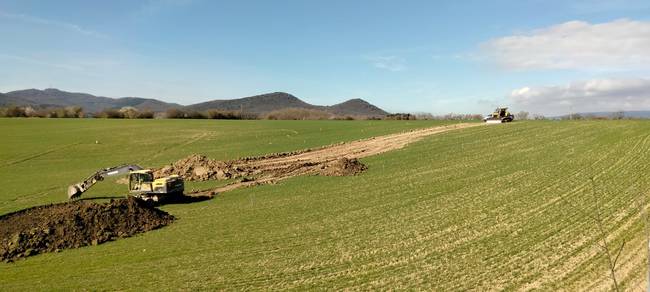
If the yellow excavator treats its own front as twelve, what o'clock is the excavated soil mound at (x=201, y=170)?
The excavated soil mound is roughly at 4 o'clock from the yellow excavator.

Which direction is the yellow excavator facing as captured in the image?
to the viewer's left

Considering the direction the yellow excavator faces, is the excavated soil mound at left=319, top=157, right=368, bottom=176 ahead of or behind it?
behind

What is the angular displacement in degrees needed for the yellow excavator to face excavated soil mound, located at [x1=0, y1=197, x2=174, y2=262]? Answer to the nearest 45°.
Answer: approximately 45° to its left
